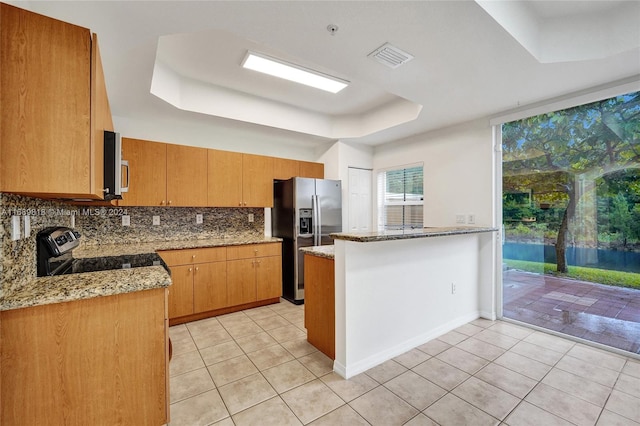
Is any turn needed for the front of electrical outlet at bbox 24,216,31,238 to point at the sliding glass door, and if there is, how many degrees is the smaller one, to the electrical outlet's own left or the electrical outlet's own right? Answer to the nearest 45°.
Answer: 0° — it already faces it

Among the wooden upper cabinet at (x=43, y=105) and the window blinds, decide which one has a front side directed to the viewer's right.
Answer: the wooden upper cabinet

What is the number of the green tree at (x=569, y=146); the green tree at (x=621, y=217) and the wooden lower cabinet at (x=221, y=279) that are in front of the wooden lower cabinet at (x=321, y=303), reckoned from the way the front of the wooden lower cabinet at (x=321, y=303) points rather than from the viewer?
1

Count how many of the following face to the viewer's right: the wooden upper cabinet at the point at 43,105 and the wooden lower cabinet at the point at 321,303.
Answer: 1

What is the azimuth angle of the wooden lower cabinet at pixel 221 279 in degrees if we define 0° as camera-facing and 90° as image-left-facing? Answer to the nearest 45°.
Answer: approximately 315°

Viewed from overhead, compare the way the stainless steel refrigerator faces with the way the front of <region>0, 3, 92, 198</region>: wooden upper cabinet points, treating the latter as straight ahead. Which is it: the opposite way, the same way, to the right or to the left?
to the right

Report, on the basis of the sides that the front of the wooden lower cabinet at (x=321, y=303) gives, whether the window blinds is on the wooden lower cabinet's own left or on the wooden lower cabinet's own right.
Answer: on the wooden lower cabinet's own right

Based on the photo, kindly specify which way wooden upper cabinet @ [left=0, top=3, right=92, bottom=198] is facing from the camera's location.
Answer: facing to the right of the viewer

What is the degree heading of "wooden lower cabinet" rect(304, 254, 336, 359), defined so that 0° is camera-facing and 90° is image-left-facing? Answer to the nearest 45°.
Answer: approximately 135°

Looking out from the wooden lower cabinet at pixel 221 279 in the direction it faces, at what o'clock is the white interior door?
The white interior door is roughly at 10 o'clock from the wooden lower cabinet.
